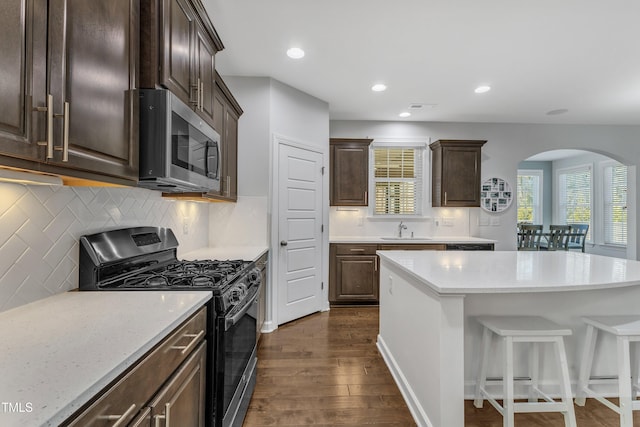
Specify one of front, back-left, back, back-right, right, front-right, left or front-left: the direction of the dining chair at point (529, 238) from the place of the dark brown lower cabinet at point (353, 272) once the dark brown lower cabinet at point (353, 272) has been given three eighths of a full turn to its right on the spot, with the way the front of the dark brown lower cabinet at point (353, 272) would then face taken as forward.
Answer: right

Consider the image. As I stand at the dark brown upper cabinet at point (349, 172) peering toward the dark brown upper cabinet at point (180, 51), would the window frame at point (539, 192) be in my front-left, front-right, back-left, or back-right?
back-left

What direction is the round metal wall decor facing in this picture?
toward the camera

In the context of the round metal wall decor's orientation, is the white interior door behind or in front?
in front

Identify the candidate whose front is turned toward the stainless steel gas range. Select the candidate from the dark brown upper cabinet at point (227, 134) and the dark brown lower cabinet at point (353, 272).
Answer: the dark brown lower cabinet

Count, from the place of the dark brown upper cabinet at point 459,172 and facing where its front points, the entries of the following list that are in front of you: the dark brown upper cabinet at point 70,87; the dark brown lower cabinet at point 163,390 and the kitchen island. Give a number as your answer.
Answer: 3

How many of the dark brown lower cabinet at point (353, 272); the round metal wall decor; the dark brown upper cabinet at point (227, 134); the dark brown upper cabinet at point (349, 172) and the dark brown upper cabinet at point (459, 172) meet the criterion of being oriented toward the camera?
4

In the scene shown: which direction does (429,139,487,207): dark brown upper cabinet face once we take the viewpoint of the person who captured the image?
facing the viewer

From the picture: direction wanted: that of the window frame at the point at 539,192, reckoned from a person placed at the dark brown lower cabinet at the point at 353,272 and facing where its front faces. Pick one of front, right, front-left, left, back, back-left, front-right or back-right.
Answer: back-left

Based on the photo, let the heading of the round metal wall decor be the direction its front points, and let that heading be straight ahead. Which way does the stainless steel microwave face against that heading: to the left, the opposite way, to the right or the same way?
to the left

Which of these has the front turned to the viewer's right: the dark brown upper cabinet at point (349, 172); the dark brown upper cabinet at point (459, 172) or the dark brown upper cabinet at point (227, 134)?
the dark brown upper cabinet at point (227, 134)

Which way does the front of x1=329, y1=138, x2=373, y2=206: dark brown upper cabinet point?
toward the camera

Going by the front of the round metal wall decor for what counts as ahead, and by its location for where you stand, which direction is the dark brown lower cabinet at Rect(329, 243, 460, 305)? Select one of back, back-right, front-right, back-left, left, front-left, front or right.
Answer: front-right

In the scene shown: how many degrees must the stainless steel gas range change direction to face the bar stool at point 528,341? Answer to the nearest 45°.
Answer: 0° — it already faces it

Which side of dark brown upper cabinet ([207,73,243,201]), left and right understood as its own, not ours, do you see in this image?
right

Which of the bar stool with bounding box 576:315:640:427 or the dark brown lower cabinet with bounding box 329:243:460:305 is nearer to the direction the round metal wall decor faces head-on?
the bar stool

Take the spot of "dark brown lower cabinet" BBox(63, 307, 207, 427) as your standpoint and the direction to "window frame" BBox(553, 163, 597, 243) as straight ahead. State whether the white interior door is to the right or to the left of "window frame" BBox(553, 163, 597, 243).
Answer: left

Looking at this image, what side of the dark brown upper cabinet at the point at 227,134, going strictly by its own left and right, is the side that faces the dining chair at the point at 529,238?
front
